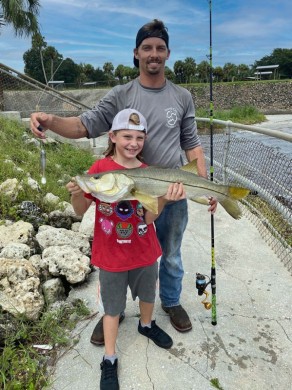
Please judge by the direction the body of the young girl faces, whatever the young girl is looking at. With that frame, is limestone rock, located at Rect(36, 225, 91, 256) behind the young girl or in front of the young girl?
behind

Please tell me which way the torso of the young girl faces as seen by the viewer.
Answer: toward the camera

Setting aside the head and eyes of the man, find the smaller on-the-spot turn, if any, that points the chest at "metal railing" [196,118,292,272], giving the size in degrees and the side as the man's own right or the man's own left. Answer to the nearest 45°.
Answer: approximately 135° to the man's own left

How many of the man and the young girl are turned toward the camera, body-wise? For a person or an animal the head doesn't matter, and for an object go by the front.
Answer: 2

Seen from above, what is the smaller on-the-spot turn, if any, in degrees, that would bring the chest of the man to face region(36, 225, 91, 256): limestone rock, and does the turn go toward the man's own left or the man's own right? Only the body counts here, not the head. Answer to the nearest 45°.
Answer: approximately 135° to the man's own right

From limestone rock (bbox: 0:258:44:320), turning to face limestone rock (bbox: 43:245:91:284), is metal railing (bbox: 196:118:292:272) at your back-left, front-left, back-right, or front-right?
front-right
